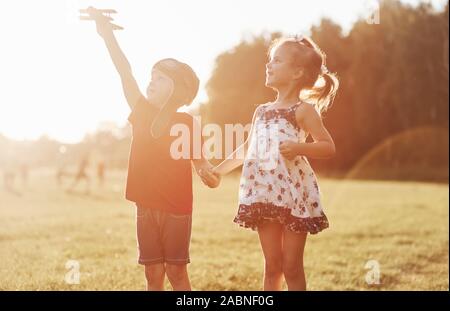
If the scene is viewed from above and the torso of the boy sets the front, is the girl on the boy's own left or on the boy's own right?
on the boy's own left

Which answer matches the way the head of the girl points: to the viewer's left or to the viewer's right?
to the viewer's left

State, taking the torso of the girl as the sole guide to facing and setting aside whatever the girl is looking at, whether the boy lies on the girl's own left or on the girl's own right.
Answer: on the girl's own right

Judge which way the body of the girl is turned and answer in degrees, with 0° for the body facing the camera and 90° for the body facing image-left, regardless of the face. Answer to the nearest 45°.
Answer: approximately 45°

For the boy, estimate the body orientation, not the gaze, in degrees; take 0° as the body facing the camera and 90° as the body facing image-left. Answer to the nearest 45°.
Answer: approximately 45°
